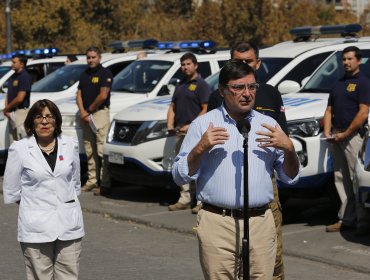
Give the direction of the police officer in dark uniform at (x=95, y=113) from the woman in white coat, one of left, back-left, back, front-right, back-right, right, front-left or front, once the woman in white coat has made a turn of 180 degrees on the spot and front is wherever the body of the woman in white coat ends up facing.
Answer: front

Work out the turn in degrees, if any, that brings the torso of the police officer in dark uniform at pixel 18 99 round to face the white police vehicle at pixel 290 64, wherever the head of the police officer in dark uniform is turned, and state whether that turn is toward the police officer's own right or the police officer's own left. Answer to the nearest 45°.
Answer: approximately 90° to the police officer's own left

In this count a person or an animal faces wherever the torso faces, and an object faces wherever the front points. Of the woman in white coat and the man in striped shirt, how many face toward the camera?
2

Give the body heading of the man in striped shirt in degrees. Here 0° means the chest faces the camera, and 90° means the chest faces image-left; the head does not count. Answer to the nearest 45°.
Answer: approximately 0°

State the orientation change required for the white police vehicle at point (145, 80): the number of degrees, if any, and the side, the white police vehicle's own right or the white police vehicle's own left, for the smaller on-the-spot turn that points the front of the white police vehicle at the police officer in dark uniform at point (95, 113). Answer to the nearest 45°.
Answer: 0° — it already faces them

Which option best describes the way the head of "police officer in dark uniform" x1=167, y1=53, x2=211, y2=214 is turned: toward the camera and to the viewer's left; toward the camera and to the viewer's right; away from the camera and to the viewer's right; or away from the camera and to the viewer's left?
toward the camera and to the viewer's left

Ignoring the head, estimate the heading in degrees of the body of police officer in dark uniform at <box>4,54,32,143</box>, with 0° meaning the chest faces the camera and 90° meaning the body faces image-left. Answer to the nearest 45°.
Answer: approximately 45°

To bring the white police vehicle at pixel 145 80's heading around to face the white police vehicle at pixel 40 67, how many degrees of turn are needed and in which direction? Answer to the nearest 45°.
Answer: approximately 90° to its right
